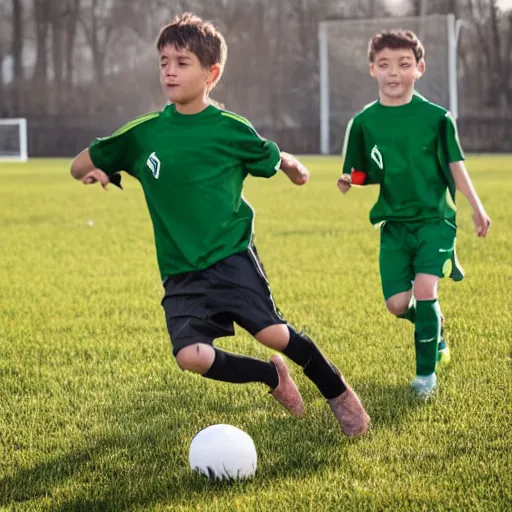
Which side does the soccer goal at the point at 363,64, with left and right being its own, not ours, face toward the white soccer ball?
front

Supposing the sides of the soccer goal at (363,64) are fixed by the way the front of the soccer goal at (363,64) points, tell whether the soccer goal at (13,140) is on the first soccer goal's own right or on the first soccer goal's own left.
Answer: on the first soccer goal's own right

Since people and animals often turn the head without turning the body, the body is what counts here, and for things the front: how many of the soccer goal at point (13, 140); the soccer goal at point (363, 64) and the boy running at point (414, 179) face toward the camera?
3

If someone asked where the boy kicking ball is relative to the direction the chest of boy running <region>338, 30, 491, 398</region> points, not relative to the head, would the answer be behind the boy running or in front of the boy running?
in front

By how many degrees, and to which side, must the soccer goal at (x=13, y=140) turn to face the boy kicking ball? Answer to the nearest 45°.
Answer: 0° — it already faces them

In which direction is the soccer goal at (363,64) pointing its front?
toward the camera

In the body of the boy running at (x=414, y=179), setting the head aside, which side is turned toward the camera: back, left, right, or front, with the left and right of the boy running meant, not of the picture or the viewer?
front

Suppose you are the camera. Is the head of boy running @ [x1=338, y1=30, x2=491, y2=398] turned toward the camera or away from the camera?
toward the camera

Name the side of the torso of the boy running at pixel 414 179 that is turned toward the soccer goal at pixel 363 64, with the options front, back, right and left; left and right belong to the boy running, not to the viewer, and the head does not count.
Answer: back

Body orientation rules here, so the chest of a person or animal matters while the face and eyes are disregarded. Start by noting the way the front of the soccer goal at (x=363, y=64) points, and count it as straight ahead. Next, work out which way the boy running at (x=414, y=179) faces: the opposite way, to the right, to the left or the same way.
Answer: the same way

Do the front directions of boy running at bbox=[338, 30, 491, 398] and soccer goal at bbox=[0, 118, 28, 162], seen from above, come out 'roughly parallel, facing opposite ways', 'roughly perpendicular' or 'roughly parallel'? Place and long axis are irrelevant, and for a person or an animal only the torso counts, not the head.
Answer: roughly parallel

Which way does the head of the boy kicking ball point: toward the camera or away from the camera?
toward the camera

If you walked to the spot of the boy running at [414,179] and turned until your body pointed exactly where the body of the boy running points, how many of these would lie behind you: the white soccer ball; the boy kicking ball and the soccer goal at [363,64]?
1

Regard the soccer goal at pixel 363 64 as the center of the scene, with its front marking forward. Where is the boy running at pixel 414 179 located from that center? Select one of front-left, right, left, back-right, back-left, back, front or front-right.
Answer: front
